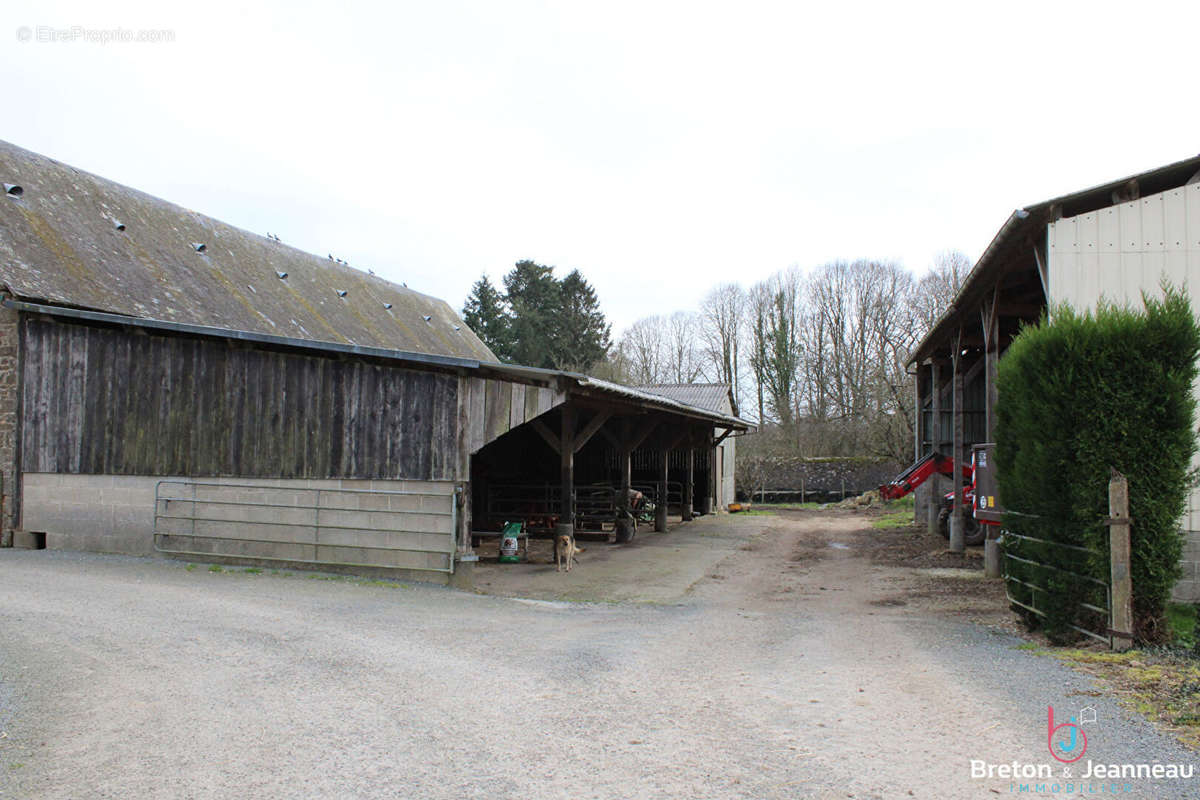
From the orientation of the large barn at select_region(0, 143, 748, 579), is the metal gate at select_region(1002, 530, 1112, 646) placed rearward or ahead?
ahead

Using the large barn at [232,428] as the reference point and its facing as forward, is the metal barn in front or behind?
in front

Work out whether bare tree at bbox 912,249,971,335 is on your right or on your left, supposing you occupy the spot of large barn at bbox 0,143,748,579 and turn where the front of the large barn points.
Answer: on your left

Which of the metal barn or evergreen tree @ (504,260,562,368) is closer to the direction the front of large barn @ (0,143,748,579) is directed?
the metal barn

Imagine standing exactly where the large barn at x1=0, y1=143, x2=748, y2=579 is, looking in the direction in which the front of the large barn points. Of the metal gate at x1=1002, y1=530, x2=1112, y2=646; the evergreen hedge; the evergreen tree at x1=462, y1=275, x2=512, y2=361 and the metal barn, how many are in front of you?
3

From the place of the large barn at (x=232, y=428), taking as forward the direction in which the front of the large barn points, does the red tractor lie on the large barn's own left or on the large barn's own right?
on the large barn's own left

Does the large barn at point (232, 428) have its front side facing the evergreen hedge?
yes

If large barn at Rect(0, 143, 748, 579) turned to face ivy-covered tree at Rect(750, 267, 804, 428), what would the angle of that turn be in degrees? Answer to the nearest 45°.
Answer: approximately 90° to its left

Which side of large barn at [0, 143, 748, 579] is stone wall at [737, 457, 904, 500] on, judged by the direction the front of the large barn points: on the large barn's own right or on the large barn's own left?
on the large barn's own left

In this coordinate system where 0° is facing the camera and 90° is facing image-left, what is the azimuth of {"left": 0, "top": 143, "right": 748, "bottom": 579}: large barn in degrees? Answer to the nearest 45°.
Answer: approximately 315°

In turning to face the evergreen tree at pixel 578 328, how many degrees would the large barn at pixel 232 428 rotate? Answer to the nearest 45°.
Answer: approximately 135° to its left
